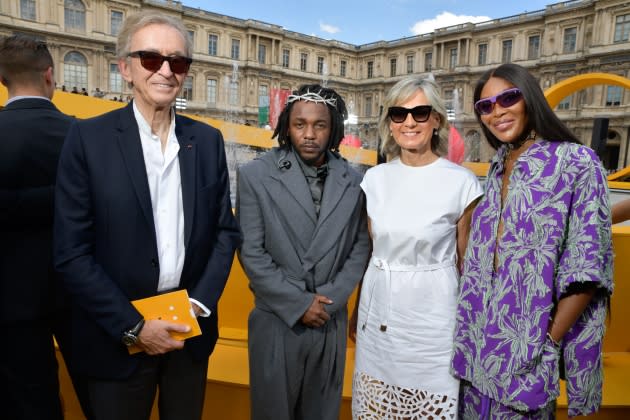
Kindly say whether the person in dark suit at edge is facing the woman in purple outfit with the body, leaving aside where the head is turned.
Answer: no

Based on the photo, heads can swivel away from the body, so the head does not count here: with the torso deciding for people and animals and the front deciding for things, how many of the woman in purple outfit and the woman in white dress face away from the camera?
0

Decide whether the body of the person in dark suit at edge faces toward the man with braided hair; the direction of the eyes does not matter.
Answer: no

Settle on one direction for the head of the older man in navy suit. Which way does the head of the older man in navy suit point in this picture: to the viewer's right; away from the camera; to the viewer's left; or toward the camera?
toward the camera

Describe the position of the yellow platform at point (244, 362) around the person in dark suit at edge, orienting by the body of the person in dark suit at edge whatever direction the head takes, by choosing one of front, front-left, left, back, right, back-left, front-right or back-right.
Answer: right

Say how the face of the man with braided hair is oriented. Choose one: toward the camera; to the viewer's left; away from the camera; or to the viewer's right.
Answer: toward the camera

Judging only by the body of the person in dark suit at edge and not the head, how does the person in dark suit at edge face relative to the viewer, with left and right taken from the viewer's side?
facing away from the viewer

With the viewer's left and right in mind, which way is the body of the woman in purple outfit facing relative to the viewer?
facing the viewer and to the left of the viewer

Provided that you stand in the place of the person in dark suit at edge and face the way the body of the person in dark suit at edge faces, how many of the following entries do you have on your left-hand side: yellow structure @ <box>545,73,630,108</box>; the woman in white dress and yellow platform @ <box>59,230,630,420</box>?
0

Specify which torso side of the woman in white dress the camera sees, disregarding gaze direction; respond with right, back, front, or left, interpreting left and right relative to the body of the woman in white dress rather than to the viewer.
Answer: front

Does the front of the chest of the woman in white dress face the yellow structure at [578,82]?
no

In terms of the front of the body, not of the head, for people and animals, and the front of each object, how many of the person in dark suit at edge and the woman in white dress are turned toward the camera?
1

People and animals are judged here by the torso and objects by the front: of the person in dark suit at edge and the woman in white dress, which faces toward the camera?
the woman in white dress

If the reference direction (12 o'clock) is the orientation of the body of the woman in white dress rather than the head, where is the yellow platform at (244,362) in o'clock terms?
The yellow platform is roughly at 4 o'clock from the woman in white dress.

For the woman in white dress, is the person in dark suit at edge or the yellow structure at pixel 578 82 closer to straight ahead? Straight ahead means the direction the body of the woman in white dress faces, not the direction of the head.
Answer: the person in dark suit at edge

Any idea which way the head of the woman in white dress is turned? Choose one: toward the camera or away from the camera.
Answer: toward the camera

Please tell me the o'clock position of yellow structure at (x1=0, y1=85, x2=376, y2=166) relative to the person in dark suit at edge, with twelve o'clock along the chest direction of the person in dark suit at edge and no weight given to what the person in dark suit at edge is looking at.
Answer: The yellow structure is roughly at 1 o'clock from the person in dark suit at edge.

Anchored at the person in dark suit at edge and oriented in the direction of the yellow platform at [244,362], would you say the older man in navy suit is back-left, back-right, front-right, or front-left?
front-right
